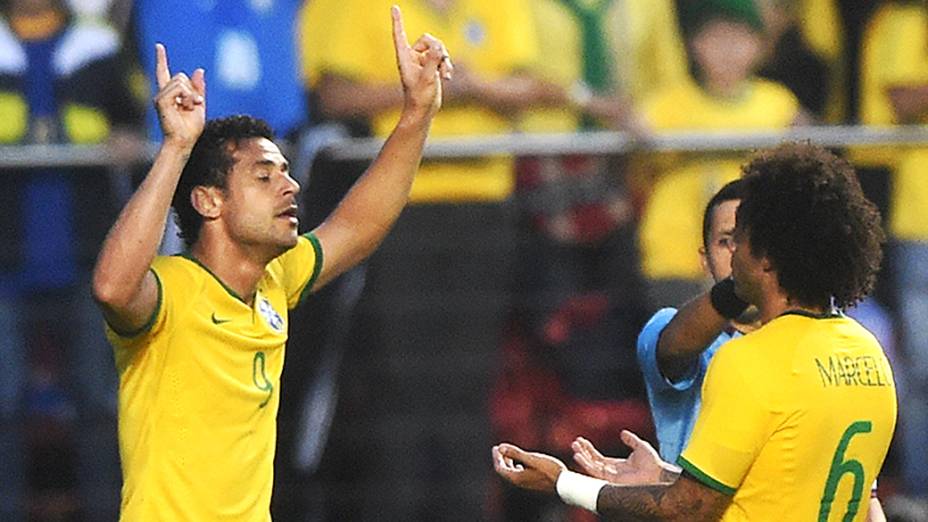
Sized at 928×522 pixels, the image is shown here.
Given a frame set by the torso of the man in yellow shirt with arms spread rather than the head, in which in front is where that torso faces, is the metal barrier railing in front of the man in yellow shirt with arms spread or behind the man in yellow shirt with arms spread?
in front

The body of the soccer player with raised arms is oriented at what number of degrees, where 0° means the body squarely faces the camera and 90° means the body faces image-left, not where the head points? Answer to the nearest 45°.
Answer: approximately 315°

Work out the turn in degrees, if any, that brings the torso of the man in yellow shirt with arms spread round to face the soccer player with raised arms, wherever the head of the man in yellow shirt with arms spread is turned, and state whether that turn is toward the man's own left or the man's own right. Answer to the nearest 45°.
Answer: approximately 45° to the man's own left

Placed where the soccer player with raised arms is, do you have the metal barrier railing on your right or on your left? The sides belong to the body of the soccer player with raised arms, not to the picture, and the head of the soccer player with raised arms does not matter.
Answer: on your left
